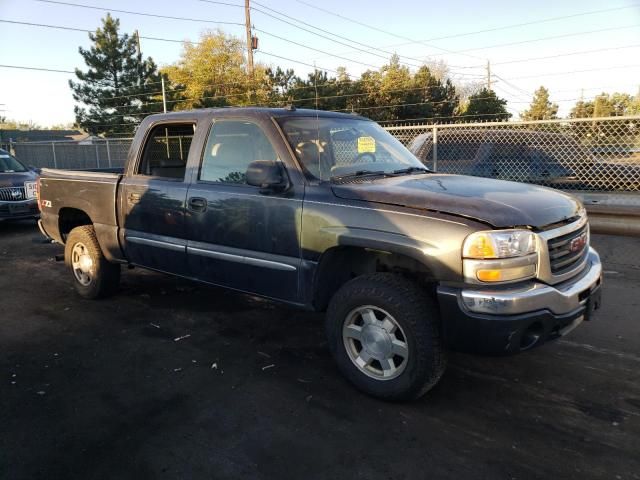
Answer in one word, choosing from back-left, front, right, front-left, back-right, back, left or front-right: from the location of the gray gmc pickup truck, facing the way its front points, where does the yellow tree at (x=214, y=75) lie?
back-left

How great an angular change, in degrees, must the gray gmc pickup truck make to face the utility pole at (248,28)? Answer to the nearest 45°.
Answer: approximately 135° to its left

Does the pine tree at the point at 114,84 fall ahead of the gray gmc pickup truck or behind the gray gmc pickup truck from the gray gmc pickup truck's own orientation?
behind

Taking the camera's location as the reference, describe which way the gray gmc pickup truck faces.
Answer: facing the viewer and to the right of the viewer

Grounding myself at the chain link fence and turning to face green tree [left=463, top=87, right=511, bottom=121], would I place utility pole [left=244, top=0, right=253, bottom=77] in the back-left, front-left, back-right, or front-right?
front-left

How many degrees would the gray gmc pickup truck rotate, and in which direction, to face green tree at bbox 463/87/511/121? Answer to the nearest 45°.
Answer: approximately 135° to its left

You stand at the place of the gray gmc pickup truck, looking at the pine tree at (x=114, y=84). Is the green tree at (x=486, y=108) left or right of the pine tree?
right
